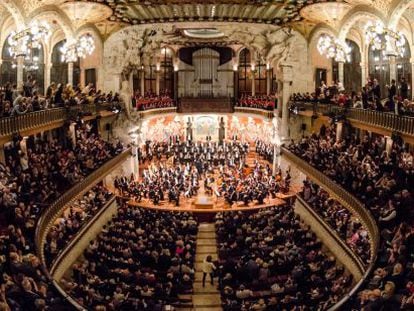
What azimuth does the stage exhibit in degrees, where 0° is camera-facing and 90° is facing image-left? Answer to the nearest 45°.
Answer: approximately 0°

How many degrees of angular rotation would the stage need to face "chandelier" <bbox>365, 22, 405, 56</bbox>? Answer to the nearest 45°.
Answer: approximately 45° to its left

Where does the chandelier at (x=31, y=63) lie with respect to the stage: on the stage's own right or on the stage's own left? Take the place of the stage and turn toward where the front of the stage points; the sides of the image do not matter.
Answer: on the stage's own right
